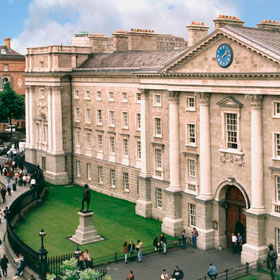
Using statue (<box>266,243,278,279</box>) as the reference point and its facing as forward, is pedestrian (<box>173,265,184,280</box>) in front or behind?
in front

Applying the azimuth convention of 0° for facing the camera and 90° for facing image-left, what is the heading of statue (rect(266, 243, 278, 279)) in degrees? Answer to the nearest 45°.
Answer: approximately 45°
